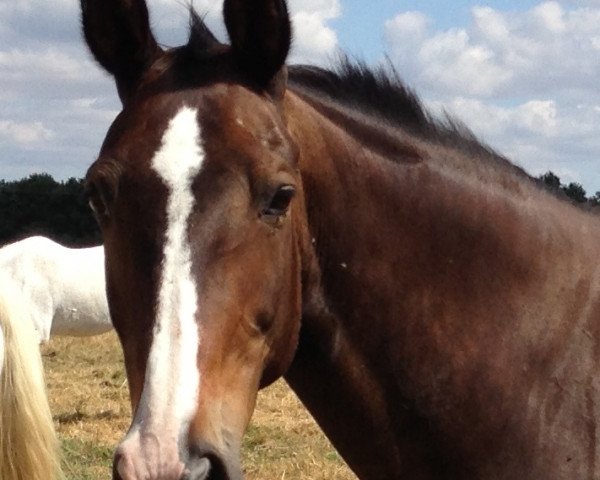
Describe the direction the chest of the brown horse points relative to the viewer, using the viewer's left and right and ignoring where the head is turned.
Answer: facing the viewer and to the left of the viewer

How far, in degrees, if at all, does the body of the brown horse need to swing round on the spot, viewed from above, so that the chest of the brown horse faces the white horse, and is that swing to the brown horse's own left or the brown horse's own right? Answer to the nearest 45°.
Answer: approximately 135° to the brown horse's own right
